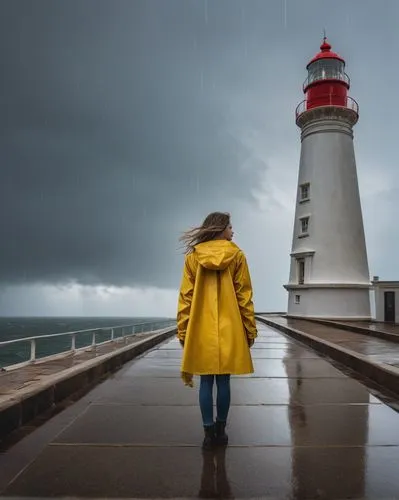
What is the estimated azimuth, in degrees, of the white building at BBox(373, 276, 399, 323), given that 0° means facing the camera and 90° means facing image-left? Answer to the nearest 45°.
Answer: approximately 0°

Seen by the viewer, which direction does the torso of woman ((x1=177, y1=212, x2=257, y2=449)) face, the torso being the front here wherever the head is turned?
away from the camera

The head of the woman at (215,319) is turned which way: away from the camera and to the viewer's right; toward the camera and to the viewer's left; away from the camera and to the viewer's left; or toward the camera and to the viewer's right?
away from the camera and to the viewer's right

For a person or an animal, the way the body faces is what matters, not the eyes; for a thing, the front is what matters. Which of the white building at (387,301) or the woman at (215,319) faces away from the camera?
the woman

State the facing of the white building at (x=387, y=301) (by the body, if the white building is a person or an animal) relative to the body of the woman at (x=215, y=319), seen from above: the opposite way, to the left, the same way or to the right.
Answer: the opposite way
